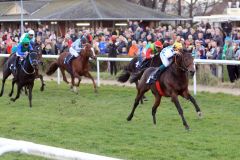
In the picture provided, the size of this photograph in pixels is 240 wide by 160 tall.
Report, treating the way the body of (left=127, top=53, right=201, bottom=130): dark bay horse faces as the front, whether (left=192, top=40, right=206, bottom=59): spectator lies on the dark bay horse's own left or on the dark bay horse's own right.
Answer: on the dark bay horse's own left

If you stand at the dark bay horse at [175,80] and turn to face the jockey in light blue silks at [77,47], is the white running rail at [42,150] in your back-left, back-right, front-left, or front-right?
back-left

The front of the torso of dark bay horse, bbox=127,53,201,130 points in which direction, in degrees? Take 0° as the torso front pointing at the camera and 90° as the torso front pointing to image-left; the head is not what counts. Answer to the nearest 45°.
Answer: approximately 315°

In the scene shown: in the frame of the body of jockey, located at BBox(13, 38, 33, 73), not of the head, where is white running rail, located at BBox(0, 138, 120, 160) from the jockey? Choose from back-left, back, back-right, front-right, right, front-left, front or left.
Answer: front-right

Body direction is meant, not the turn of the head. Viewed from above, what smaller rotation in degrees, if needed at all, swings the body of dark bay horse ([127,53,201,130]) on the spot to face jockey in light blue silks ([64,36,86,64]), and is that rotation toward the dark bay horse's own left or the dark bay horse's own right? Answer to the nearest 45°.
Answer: approximately 180°

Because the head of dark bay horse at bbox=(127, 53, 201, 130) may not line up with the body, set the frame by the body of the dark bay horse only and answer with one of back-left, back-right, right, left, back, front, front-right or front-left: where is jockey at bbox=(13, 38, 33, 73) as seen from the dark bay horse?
back

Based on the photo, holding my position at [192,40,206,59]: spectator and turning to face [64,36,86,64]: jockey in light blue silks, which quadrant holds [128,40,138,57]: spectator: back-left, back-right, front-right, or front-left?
front-right

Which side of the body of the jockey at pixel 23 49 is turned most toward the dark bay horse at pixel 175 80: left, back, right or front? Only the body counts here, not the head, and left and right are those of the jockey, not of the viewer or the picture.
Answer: front

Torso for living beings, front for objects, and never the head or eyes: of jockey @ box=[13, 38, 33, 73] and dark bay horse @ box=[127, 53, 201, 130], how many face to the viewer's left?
0

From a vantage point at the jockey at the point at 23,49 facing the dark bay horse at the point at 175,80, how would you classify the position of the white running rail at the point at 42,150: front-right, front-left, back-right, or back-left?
front-right

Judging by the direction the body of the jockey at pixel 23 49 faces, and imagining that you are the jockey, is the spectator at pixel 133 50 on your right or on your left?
on your left

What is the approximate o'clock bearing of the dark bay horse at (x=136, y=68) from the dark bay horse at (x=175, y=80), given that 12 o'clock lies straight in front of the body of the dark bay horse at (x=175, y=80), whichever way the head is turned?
the dark bay horse at (x=136, y=68) is roughly at 7 o'clock from the dark bay horse at (x=175, y=80).

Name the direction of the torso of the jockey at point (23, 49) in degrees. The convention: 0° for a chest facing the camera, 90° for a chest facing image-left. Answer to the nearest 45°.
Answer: approximately 315°

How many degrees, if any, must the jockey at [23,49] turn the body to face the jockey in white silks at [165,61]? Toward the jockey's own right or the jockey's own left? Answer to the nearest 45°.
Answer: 0° — they already face them
